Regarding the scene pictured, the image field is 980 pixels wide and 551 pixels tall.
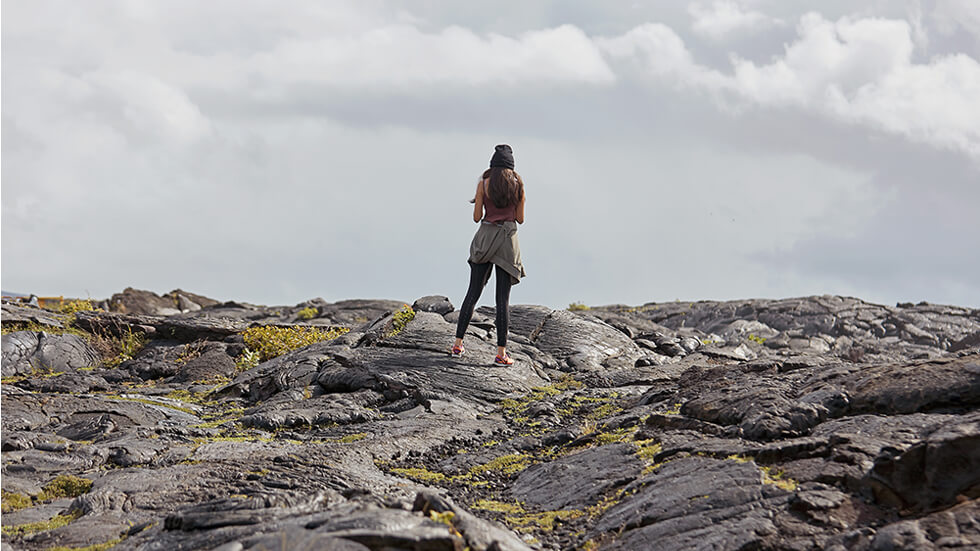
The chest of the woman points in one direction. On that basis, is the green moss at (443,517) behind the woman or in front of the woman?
behind

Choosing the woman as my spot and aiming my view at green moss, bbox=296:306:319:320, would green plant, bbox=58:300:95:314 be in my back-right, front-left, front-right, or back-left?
front-left

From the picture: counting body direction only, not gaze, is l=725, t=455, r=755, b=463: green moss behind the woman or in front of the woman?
behind

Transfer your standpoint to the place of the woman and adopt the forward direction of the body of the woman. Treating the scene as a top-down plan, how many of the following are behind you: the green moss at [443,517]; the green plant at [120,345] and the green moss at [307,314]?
1

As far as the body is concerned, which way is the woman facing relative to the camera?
away from the camera

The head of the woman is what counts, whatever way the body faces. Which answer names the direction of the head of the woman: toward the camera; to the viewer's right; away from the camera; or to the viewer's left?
away from the camera

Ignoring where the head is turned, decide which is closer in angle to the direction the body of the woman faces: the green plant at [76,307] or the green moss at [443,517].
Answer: the green plant

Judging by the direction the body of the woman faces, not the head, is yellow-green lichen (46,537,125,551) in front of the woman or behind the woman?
behind

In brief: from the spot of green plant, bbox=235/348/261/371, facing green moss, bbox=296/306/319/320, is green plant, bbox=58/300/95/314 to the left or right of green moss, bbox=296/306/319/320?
left

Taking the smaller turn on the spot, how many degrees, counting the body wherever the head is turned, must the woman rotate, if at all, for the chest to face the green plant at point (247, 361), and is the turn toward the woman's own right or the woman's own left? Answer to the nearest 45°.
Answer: approximately 45° to the woman's own left

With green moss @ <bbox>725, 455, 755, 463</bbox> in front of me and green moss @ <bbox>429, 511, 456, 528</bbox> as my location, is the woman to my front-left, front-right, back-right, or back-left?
front-left

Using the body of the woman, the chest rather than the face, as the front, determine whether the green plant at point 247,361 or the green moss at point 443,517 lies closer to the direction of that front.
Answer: the green plant
